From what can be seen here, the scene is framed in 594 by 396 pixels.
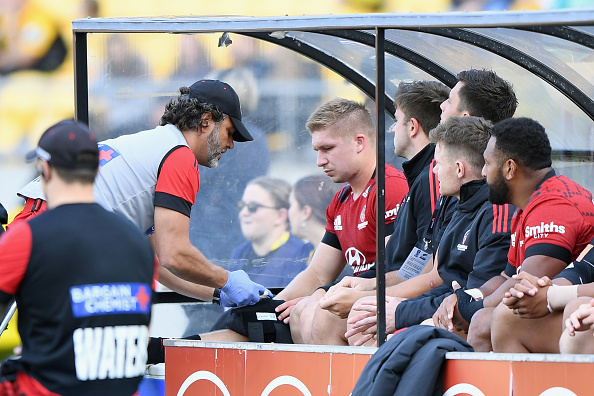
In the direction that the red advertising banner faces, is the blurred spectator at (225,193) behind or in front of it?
behind

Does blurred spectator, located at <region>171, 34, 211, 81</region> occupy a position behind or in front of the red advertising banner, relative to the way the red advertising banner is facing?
behind

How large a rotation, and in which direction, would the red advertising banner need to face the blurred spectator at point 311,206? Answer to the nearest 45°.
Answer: approximately 180°

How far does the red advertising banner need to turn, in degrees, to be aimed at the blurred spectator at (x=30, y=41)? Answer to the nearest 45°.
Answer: approximately 135° to its right

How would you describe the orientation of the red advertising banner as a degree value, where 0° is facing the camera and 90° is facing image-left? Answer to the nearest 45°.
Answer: approximately 0°

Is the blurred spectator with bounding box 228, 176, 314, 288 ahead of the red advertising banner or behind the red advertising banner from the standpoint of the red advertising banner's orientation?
behind
